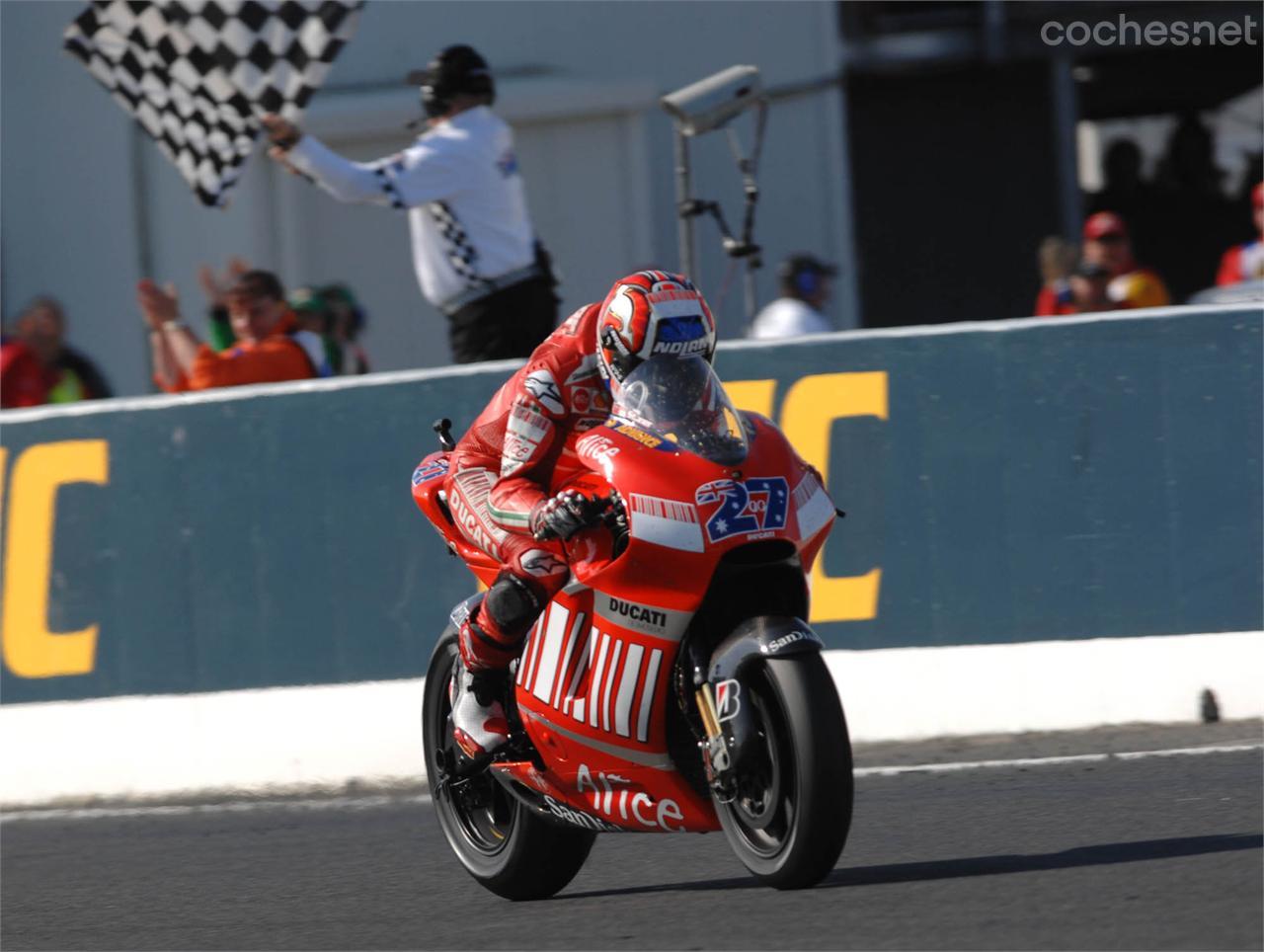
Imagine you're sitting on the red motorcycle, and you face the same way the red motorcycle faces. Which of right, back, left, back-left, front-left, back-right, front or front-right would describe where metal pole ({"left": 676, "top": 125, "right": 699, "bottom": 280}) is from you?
back-left

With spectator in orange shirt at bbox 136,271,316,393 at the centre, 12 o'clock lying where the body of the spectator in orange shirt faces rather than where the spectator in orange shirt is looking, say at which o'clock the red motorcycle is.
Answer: The red motorcycle is roughly at 10 o'clock from the spectator in orange shirt.

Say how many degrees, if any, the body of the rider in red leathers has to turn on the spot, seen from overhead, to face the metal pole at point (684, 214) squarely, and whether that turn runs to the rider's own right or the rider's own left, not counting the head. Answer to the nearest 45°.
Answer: approximately 135° to the rider's own left

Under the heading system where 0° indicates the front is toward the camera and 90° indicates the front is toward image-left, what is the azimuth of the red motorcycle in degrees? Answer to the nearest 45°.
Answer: approximately 315°

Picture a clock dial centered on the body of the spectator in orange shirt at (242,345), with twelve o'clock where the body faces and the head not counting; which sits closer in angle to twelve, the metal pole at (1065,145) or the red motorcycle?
the red motorcycle

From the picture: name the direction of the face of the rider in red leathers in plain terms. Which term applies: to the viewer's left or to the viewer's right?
to the viewer's right

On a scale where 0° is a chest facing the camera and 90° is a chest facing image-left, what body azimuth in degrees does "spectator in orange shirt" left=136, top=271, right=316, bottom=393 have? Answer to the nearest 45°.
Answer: approximately 45°

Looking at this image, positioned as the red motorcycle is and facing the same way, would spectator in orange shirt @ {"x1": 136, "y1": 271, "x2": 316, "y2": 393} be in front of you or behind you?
behind

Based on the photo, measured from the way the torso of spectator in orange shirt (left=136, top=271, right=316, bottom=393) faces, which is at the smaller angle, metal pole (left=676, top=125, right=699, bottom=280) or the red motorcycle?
the red motorcycle

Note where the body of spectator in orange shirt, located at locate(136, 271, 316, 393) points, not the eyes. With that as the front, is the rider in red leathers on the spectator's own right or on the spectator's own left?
on the spectator's own left

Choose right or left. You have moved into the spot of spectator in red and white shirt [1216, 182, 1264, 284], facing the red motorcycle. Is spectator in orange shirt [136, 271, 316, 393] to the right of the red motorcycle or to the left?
right

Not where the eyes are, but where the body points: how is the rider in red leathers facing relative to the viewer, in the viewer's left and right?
facing the viewer and to the right of the viewer

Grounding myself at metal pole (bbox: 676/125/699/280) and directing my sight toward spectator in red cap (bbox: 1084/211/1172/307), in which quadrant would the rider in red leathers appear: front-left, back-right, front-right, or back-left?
back-right
